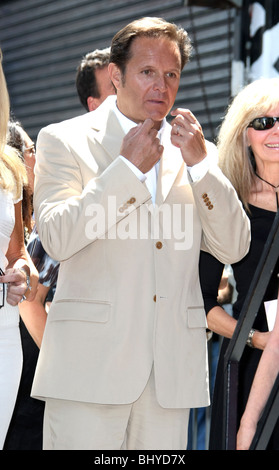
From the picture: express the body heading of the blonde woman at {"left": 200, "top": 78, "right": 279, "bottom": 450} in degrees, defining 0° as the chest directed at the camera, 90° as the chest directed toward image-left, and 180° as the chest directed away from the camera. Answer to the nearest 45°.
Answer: approximately 315°

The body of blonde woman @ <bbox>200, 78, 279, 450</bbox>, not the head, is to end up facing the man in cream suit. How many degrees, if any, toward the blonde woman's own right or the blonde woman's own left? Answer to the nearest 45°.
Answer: approximately 90° to the blonde woman's own right

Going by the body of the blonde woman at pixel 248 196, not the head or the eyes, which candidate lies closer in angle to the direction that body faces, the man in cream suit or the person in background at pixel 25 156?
the man in cream suit

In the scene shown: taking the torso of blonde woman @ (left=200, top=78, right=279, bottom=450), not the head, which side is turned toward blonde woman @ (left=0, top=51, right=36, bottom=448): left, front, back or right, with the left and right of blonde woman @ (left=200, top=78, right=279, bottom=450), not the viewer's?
right

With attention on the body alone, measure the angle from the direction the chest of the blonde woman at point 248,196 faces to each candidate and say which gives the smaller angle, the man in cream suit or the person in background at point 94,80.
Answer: the man in cream suit
